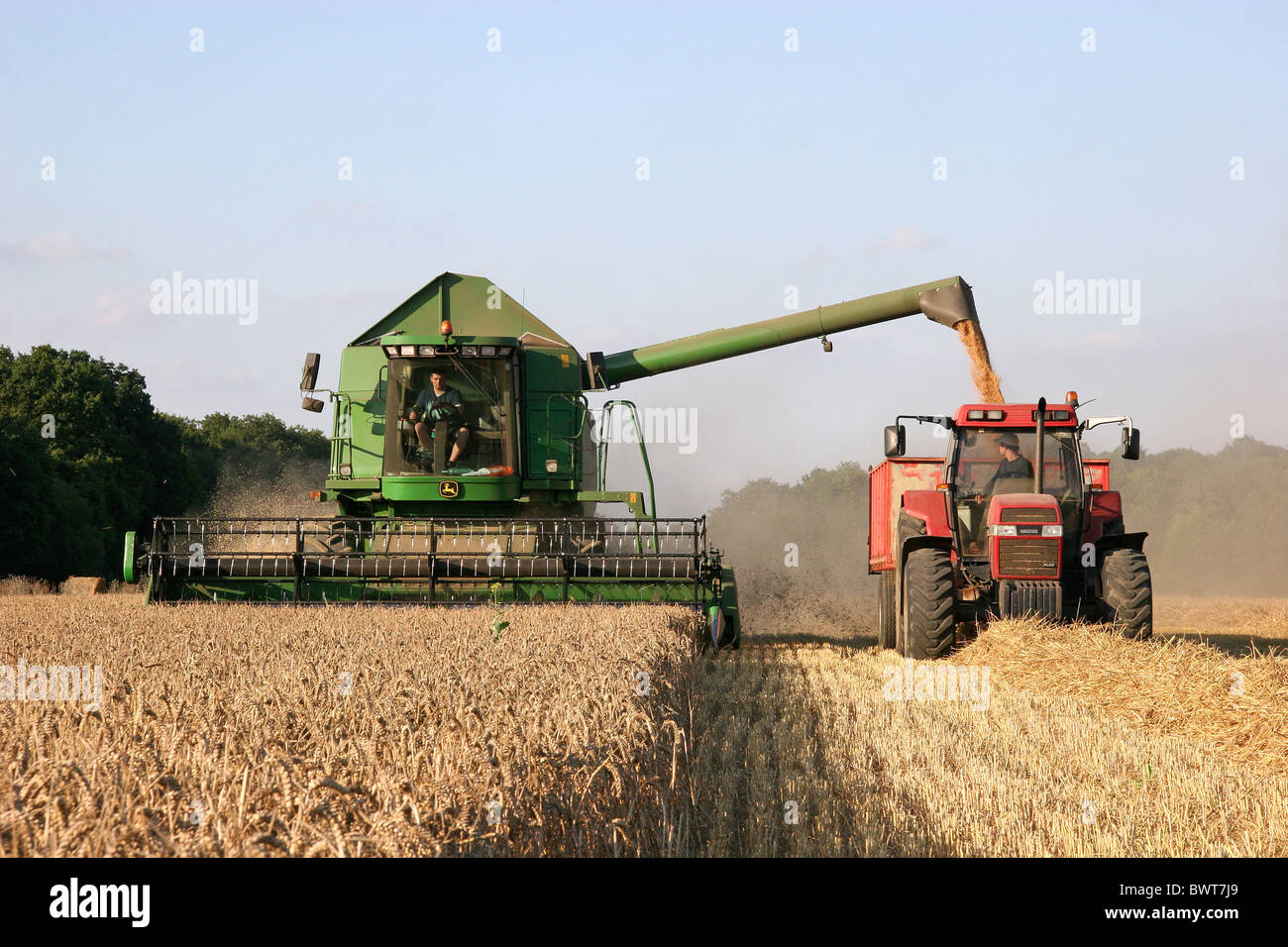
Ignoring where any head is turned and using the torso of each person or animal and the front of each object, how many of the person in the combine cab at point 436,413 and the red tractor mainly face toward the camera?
2

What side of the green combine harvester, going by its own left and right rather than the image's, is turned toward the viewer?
front

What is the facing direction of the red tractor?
toward the camera

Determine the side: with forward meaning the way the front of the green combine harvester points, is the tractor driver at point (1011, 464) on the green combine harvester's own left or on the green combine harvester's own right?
on the green combine harvester's own left

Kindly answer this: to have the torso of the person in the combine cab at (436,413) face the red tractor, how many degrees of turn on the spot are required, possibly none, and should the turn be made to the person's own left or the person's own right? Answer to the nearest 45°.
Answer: approximately 45° to the person's own left

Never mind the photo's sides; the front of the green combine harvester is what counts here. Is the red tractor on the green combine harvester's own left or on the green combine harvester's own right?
on the green combine harvester's own left

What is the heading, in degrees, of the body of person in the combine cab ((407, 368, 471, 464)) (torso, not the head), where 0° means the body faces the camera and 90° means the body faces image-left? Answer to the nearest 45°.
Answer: approximately 0°

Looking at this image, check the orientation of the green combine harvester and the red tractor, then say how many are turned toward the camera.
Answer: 2

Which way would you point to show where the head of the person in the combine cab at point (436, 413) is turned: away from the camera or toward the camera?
toward the camera

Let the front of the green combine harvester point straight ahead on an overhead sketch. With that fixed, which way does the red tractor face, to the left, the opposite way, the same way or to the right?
the same way

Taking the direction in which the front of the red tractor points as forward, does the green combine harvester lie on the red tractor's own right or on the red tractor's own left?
on the red tractor's own right

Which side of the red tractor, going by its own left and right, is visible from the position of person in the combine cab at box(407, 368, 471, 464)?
right
